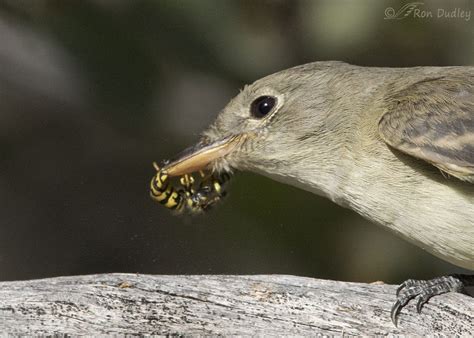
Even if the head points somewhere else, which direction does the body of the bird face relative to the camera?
to the viewer's left
